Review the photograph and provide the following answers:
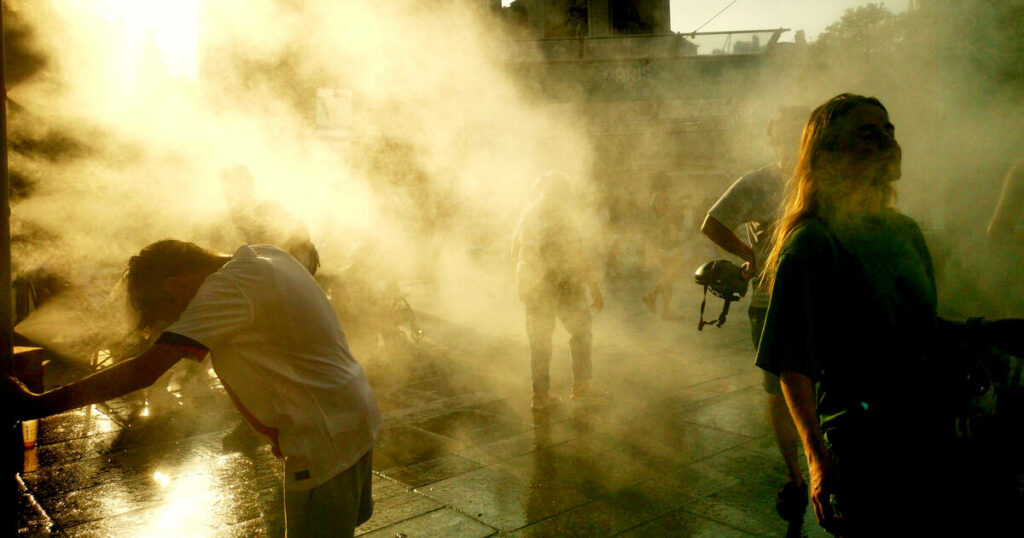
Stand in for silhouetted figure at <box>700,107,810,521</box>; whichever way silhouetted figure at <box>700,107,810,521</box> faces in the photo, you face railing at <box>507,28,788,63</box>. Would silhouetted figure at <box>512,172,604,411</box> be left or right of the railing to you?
left

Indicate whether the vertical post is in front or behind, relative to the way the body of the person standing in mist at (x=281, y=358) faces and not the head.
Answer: in front

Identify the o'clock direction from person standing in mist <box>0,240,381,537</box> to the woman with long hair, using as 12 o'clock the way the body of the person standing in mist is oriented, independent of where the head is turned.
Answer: The woman with long hair is roughly at 7 o'clock from the person standing in mist.

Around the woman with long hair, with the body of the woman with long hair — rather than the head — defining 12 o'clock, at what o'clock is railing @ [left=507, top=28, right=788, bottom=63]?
The railing is roughly at 7 o'clock from the woman with long hair.

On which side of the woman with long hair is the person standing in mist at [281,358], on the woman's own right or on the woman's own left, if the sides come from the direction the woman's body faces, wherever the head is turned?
on the woman's own right

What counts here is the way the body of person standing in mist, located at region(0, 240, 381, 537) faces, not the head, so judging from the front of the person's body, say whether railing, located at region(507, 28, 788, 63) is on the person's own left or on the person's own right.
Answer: on the person's own right

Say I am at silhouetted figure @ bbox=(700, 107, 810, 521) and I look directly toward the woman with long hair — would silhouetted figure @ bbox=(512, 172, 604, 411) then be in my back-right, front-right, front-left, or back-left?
back-right

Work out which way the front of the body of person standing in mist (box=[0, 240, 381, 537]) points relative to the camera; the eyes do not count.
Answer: to the viewer's left

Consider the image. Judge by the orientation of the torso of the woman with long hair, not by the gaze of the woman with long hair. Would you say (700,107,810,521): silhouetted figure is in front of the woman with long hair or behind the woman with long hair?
behind

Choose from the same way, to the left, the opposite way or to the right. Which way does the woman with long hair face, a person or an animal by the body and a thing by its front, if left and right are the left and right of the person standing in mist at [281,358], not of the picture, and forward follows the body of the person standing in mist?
to the left

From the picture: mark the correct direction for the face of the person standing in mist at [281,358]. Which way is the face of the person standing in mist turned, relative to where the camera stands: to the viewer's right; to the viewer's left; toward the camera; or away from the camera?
to the viewer's left
